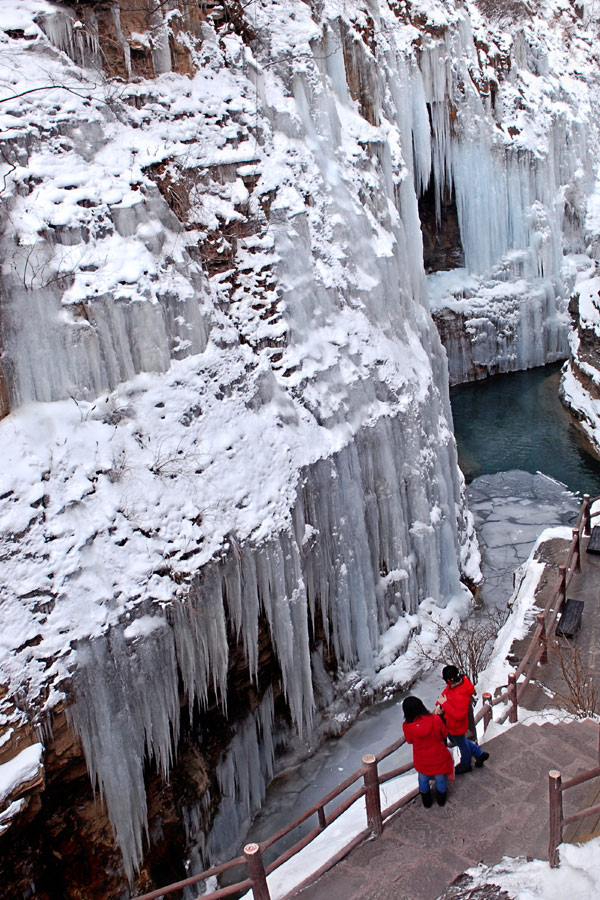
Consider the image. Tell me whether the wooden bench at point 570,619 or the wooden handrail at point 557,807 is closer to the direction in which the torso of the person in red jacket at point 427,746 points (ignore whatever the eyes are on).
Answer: the wooden bench

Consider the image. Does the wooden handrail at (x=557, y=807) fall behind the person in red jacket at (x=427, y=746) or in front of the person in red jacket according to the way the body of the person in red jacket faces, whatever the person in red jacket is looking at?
behind

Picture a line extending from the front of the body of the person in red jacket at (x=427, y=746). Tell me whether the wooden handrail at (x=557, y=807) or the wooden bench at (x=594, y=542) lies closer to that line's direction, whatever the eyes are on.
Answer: the wooden bench

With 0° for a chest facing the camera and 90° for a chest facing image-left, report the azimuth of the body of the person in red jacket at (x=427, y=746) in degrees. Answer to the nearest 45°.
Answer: approximately 180°
